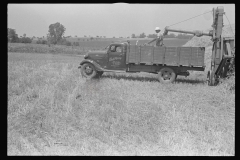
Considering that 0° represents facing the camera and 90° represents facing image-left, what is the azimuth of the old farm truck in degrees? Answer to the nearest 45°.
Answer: approximately 90°
